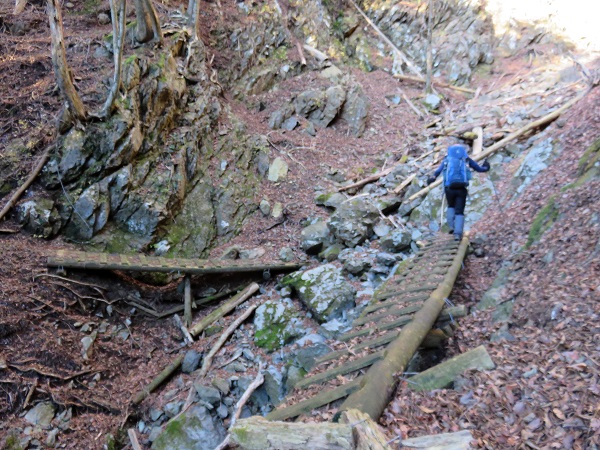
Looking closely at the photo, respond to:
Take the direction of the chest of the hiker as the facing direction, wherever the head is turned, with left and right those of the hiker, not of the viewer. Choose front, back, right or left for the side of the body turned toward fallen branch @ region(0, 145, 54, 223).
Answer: left

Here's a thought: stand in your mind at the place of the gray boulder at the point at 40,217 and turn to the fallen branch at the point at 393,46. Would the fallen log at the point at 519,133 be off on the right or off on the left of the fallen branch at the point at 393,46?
right

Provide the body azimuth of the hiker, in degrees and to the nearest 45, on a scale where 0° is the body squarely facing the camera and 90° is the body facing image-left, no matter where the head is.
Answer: approximately 180°

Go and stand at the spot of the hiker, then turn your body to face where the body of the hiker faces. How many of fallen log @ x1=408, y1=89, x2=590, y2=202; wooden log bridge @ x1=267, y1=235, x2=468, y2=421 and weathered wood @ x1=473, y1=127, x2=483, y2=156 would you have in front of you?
2

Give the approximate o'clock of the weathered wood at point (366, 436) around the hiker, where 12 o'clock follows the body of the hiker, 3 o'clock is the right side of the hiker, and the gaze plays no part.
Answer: The weathered wood is roughly at 6 o'clock from the hiker.

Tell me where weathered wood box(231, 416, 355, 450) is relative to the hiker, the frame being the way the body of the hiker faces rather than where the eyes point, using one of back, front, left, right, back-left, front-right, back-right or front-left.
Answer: back

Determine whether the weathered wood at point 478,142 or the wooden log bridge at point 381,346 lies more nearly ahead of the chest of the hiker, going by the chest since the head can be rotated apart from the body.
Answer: the weathered wood
